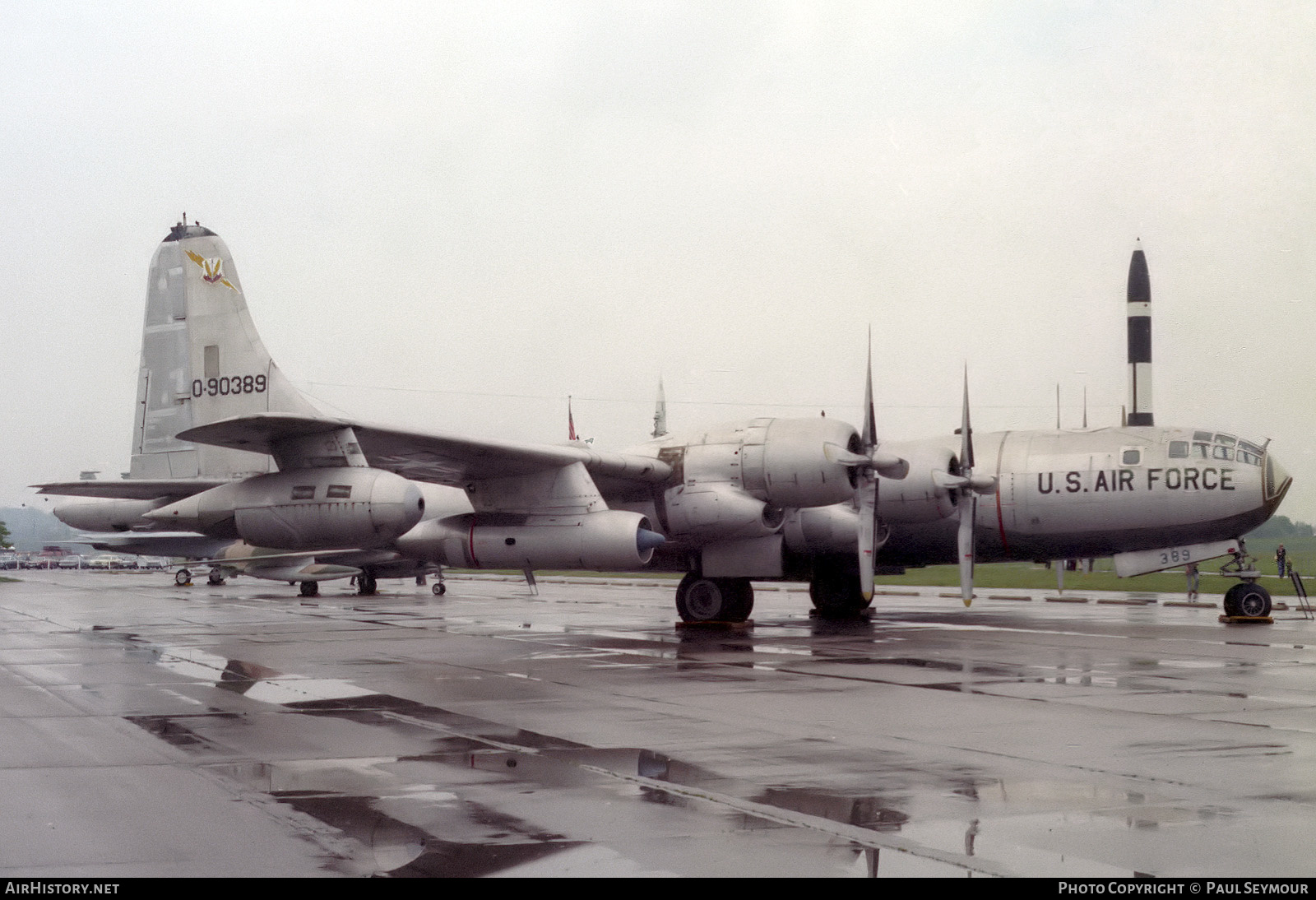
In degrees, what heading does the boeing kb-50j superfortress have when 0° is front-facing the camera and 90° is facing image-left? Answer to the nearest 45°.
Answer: approximately 315°
